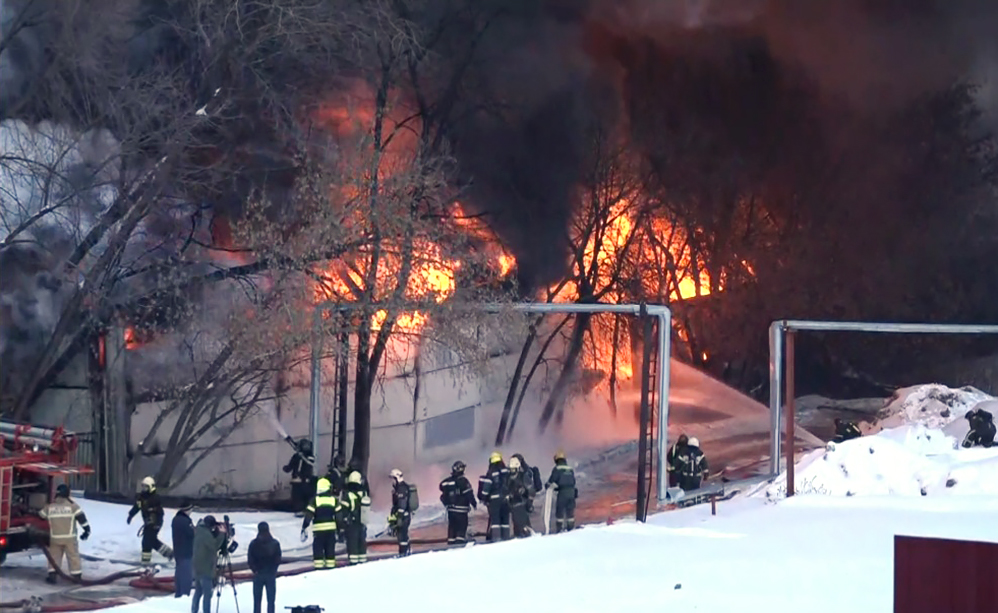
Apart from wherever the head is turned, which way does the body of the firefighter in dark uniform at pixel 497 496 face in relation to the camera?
away from the camera

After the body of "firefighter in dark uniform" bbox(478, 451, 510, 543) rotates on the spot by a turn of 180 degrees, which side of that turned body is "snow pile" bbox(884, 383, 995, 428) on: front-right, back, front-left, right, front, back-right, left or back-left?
back-left

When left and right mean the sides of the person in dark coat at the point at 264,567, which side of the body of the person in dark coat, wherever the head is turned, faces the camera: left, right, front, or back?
back

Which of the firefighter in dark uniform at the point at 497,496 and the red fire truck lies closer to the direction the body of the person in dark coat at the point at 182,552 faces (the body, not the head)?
the firefighter in dark uniform

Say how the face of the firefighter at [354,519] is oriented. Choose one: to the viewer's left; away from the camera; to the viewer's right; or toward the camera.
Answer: away from the camera

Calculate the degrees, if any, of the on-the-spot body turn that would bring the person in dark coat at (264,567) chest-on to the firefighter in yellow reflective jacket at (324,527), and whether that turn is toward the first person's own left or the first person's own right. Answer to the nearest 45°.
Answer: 0° — they already face them

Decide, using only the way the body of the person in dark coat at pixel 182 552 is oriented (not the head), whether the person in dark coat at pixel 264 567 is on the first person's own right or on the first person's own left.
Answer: on the first person's own right

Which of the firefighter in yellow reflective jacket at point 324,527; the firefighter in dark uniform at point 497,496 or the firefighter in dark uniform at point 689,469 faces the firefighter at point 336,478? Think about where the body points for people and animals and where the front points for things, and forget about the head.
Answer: the firefighter in yellow reflective jacket

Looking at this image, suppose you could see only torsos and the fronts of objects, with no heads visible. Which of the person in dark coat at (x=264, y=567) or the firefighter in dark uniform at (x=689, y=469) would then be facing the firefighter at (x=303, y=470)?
the person in dark coat

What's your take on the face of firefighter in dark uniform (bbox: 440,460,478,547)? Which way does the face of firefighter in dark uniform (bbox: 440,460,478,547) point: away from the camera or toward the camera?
away from the camera
